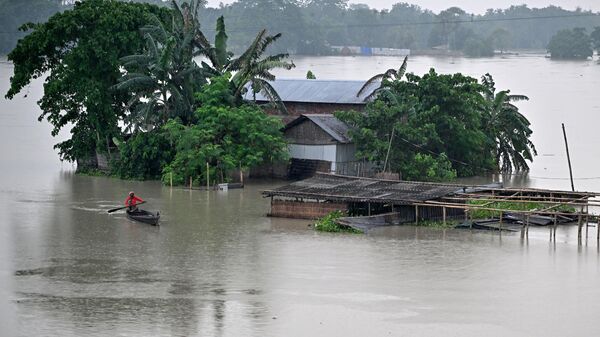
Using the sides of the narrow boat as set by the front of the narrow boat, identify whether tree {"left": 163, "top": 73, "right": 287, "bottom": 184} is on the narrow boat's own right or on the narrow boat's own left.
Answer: on the narrow boat's own left

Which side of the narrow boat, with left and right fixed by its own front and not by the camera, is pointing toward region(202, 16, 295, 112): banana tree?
left

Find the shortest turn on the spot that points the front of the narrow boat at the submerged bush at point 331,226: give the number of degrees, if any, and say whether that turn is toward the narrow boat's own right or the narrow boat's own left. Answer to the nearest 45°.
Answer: approximately 45° to the narrow boat's own left

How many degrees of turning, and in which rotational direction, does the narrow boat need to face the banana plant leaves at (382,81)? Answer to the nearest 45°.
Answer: approximately 90° to its left

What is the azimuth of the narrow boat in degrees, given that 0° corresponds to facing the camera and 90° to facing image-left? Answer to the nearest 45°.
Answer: approximately 315°

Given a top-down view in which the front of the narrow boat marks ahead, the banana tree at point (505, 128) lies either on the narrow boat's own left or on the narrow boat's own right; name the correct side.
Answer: on the narrow boat's own left

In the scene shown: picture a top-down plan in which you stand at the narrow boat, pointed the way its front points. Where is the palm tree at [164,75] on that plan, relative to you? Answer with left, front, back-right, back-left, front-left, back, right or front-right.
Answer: back-left

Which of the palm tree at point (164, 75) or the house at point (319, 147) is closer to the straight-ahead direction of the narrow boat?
the house

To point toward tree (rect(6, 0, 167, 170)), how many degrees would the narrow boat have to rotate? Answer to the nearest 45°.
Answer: approximately 135° to its left
